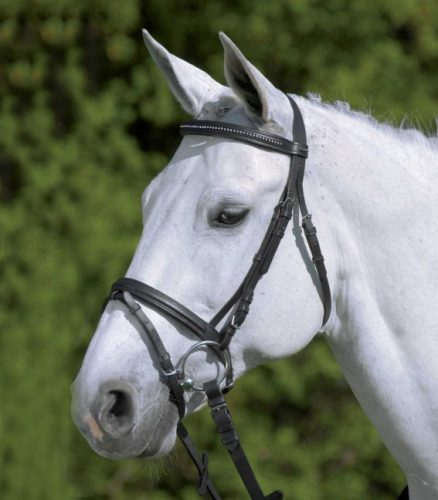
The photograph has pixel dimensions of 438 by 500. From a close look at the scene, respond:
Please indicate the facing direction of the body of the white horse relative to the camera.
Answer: to the viewer's left
